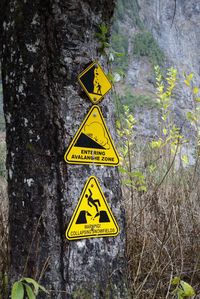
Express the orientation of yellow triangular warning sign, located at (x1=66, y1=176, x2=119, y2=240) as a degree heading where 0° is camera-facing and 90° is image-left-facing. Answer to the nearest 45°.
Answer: approximately 0°

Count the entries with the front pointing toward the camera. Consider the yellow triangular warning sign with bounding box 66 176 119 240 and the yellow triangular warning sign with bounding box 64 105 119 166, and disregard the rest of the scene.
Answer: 2
